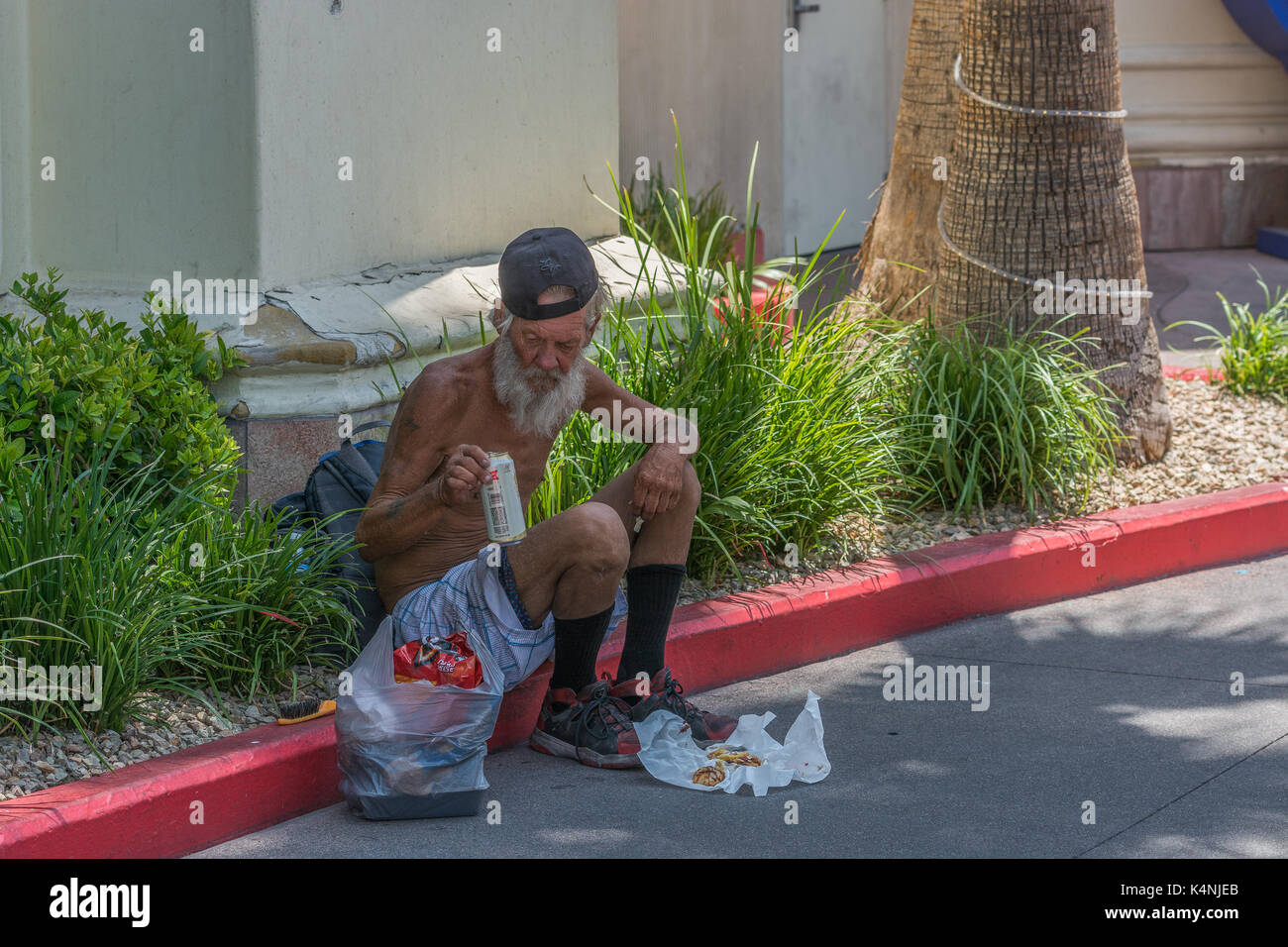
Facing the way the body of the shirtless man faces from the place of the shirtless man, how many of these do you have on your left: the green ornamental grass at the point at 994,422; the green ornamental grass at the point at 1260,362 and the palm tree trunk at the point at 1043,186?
3

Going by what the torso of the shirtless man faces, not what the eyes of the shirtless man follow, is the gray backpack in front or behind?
behind

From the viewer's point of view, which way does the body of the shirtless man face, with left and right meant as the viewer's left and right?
facing the viewer and to the right of the viewer

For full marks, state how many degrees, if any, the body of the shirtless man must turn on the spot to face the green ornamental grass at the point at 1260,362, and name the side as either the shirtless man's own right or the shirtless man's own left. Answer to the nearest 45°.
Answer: approximately 90° to the shirtless man's own left

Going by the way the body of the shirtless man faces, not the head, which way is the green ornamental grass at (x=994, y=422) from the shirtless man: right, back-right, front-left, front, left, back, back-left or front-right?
left

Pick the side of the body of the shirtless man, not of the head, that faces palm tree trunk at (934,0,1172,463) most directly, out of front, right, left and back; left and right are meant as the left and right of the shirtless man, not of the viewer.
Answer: left
